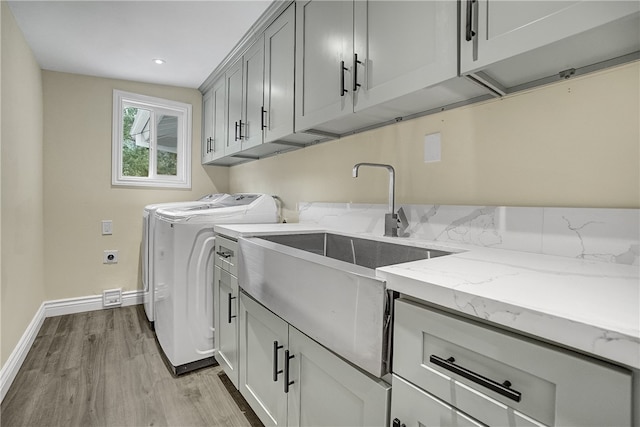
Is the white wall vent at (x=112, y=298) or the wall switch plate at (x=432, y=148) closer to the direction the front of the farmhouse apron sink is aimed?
the white wall vent

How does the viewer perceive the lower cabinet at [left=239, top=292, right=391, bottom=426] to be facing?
facing the viewer and to the left of the viewer

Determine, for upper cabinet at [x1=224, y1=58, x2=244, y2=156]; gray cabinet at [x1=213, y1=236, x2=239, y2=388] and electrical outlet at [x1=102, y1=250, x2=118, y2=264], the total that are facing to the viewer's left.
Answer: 2

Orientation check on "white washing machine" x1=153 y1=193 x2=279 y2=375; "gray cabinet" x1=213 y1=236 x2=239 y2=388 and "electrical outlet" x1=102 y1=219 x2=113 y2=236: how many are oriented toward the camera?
1

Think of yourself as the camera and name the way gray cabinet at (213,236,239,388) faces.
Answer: facing to the left of the viewer

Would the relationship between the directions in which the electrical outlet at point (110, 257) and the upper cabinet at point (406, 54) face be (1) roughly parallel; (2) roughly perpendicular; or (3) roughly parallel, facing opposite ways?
roughly perpendicular

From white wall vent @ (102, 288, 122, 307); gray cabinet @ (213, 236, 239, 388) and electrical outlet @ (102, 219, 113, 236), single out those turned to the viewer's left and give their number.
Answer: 1

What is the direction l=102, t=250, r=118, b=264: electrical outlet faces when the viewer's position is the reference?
facing the viewer

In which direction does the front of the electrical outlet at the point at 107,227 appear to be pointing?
toward the camera

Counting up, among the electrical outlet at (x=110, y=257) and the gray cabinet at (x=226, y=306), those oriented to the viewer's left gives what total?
1

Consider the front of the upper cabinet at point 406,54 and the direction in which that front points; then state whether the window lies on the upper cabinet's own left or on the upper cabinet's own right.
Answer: on the upper cabinet's own right

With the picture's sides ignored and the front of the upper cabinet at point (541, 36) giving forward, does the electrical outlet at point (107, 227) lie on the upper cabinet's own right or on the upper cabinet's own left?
on the upper cabinet's own right

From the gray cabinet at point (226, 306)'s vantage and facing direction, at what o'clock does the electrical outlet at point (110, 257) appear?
The electrical outlet is roughly at 2 o'clock from the gray cabinet.
